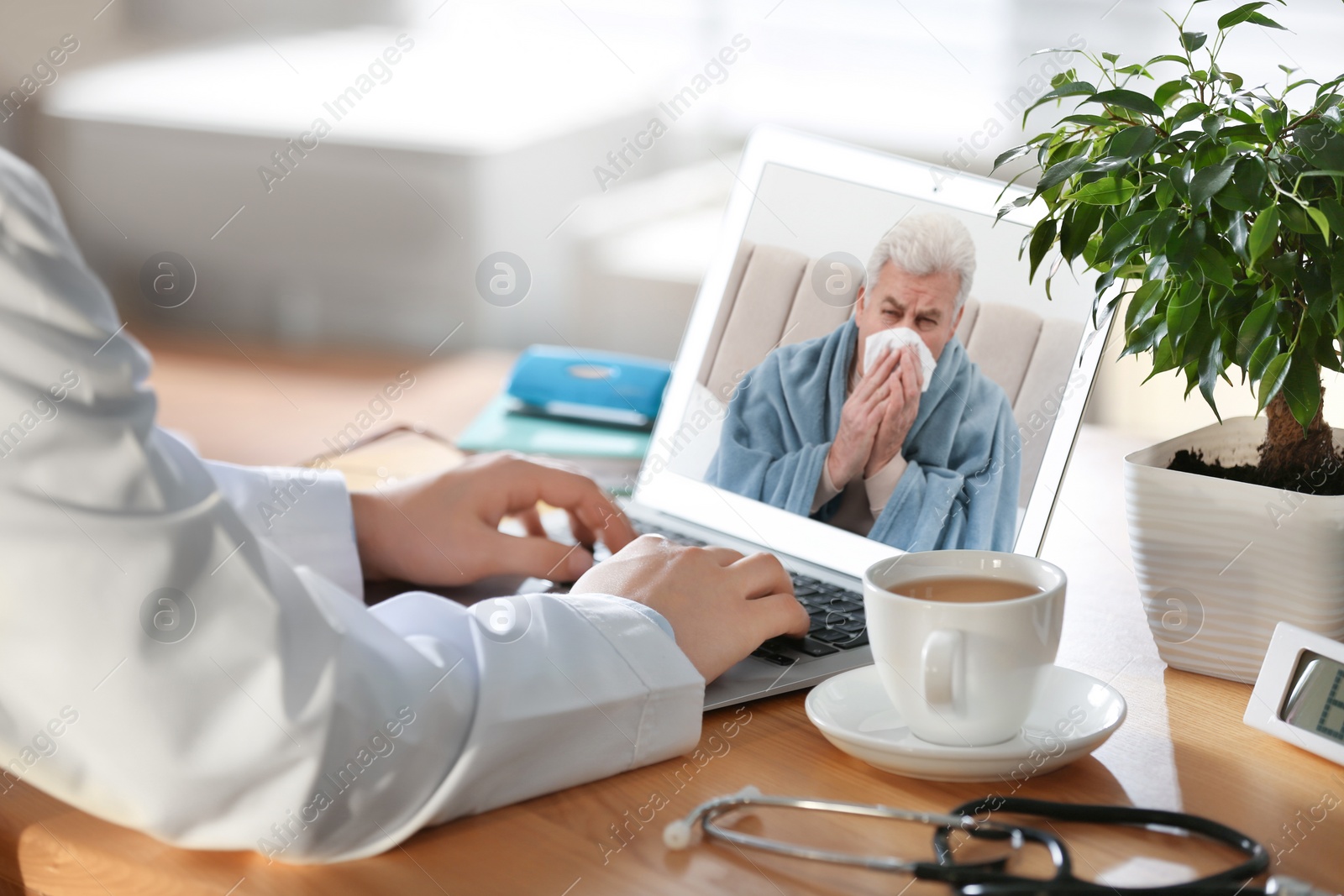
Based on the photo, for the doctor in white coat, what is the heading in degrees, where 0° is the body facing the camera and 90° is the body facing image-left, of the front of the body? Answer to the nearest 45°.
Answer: approximately 225°
